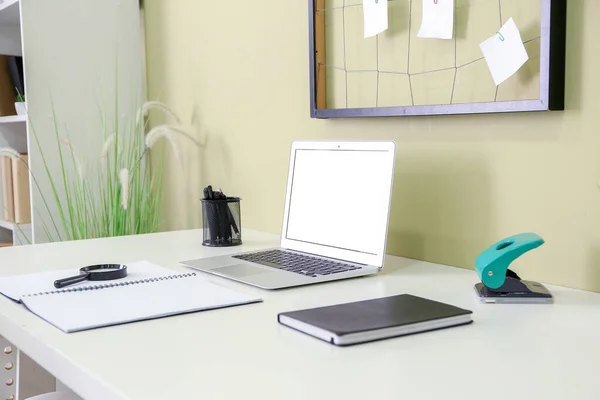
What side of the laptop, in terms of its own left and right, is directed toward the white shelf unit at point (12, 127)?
right

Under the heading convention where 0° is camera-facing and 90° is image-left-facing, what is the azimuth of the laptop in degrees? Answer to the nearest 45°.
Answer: approximately 45°

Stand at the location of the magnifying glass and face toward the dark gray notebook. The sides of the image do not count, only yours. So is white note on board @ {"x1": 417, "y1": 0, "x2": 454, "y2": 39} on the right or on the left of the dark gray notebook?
left

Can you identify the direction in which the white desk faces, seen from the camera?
facing the viewer and to the left of the viewer

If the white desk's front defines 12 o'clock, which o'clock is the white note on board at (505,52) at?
The white note on board is roughly at 6 o'clock from the white desk.

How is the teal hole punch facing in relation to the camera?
to the viewer's left

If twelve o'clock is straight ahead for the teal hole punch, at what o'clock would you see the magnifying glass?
The magnifying glass is roughly at 12 o'clock from the teal hole punch.
